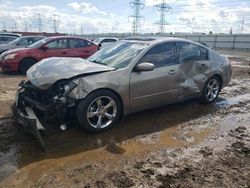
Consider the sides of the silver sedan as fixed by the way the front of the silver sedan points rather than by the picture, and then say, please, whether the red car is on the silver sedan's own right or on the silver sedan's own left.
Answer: on the silver sedan's own right

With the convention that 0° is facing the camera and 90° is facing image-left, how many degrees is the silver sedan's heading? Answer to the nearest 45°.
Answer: approximately 45°

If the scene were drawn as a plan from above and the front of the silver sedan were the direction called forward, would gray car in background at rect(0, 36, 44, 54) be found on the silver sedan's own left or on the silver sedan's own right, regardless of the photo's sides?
on the silver sedan's own right
